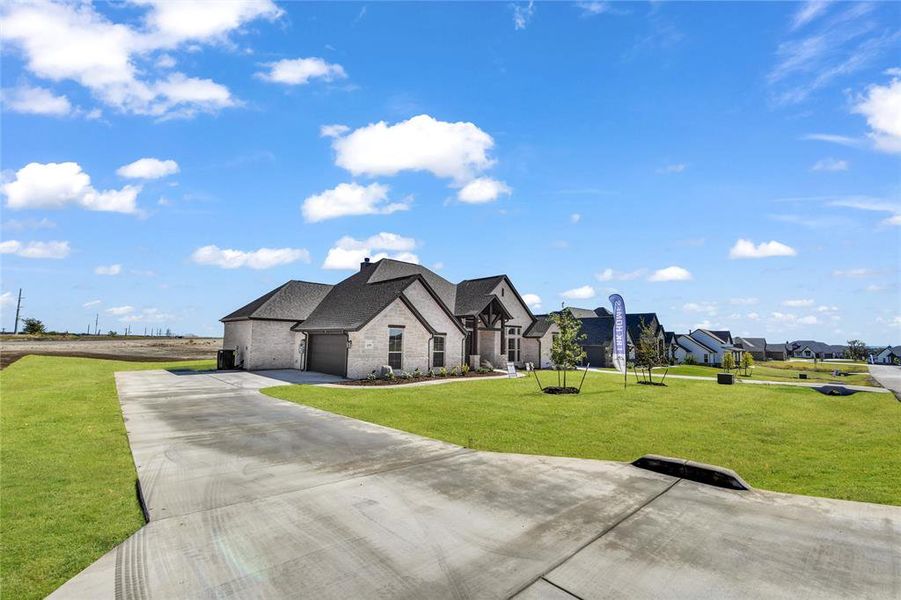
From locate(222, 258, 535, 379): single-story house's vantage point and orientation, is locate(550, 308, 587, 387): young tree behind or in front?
in front

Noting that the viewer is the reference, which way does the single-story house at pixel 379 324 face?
facing the viewer and to the right of the viewer
